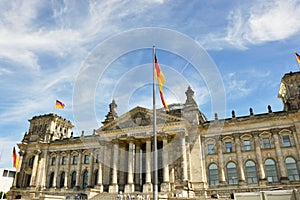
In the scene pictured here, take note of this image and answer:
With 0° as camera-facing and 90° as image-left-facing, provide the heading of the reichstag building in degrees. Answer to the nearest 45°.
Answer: approximately 45°
